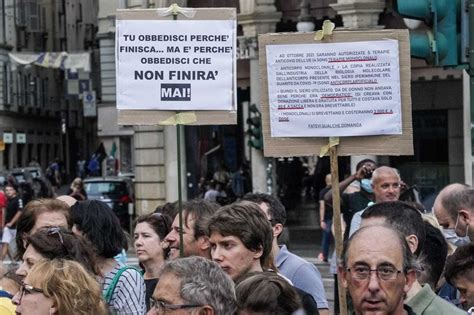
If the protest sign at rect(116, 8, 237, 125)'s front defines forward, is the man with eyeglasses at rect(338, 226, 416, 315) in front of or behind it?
in front

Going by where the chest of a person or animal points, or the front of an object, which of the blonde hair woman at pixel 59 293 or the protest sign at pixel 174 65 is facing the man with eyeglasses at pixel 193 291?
the protest sign

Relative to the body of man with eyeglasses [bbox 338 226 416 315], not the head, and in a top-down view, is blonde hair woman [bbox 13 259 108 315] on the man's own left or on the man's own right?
on the man's own right

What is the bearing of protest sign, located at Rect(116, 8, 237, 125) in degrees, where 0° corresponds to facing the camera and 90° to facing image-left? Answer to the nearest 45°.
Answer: approximately 0°

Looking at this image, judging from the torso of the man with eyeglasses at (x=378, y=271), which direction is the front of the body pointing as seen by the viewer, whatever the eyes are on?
toward the camera

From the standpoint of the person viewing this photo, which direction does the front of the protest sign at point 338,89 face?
facing the viewer

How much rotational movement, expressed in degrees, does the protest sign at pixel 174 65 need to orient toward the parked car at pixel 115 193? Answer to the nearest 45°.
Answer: approximately 180°

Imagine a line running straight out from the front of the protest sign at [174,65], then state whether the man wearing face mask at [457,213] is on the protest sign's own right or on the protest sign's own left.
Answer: on the protest sign's own left

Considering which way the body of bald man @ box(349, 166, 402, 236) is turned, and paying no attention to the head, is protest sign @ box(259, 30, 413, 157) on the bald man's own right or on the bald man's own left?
on the bald man's own right
